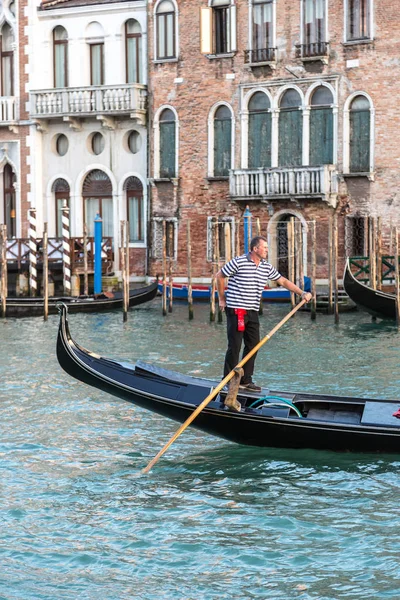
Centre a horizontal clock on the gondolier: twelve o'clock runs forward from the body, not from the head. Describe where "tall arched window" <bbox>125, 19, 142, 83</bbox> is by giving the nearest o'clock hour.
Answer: The tall arched window is roughly at 7 o'clock from the gondolier.

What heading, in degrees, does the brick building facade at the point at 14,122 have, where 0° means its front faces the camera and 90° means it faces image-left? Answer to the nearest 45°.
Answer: approximately 0°

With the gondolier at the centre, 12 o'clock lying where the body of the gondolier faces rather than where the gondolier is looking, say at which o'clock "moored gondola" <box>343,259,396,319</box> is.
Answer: The moored gondola is roughly at 8 o'clock from the gondolier.

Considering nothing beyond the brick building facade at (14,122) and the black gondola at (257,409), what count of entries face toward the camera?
1

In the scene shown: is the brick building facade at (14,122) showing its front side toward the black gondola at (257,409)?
yes

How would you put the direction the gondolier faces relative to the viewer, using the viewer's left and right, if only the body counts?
facing the viewer and to the right of the viewer
